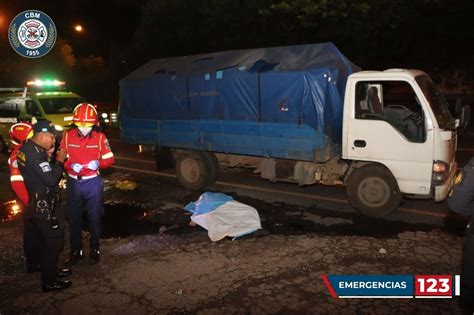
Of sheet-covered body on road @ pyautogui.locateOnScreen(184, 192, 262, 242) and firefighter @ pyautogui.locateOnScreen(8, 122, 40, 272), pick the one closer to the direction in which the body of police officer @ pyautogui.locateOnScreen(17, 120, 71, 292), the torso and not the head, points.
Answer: the sheet-covered body on road

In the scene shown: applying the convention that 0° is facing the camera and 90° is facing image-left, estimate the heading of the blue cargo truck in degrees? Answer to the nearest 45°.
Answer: approximately 270°

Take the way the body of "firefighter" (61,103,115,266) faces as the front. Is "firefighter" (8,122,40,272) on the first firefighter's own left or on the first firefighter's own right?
on the first firefighter's own right

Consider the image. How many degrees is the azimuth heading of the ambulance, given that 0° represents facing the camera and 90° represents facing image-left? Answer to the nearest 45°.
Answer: approximately 315°

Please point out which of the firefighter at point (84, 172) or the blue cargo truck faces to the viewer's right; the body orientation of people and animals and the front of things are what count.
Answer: the blue cargo truck

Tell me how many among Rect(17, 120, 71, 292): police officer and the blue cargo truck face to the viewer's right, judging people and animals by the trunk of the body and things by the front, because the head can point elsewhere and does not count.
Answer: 2

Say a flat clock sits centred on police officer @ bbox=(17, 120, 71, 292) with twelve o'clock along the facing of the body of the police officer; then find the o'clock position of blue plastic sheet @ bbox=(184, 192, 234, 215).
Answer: The blue plastic sheet is roughly at 11 o'clock from the police officer.

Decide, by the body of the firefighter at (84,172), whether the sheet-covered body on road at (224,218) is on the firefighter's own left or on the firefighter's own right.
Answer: on the firefighter's own left

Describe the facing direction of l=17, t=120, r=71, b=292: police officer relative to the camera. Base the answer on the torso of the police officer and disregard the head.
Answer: to the viewer's right

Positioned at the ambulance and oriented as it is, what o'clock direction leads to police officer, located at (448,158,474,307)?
The police officer is roughly at 1 o'clock from the ambulance.

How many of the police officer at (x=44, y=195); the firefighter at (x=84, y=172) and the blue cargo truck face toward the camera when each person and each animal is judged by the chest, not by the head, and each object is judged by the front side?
1

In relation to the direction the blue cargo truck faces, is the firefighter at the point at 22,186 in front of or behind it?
behind
